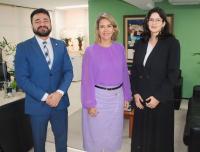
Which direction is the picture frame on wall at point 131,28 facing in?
toward the camera

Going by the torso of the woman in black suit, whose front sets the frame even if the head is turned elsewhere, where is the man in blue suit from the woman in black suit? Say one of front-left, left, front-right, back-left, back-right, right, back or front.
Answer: front-right

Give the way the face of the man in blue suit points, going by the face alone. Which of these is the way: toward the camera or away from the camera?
toward the camera

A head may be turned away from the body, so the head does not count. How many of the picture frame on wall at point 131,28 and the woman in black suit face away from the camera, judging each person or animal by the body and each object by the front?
0

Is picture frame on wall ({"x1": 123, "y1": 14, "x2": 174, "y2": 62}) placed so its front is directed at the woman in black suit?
yes

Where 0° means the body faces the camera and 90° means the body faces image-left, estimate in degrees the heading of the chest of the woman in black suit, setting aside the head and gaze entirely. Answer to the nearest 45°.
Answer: approximately 45°

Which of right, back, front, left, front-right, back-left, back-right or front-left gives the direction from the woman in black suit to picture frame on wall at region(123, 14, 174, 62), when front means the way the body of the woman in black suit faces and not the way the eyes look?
back-right
